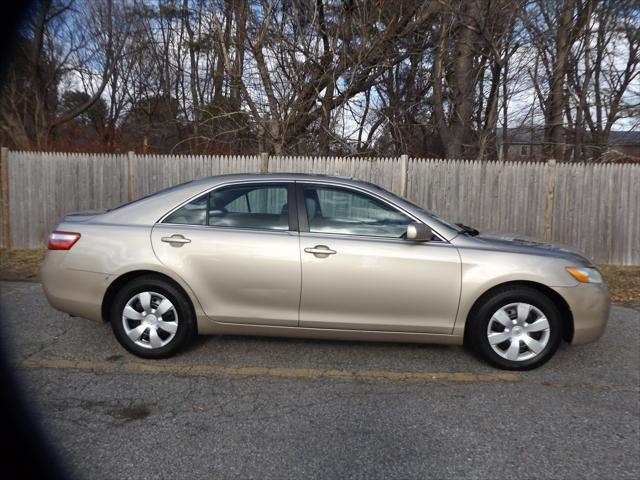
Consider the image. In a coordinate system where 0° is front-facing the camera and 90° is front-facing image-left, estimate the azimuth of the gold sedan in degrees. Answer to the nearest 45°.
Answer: approximately 270°

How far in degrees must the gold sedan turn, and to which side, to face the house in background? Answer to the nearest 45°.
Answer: approximately 45° to its left

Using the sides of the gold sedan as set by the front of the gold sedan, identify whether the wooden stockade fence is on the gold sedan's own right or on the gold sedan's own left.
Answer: on the gold sedan's own left
